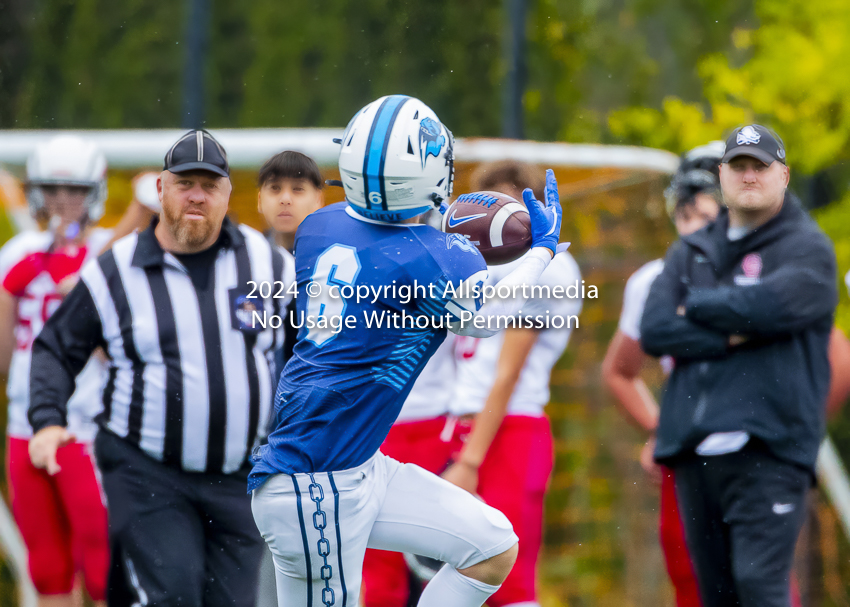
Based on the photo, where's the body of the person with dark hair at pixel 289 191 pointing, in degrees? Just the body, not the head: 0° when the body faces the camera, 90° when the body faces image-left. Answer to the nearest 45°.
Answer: approximately 0°

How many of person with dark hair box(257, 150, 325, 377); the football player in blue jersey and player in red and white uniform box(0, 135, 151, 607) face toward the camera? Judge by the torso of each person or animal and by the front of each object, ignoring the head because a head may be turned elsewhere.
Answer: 2

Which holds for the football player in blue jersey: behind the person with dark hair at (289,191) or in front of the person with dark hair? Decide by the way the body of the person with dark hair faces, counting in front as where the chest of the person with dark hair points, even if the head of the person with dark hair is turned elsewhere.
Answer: in front

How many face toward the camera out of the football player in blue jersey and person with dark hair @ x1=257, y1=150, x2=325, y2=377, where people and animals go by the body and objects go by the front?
1

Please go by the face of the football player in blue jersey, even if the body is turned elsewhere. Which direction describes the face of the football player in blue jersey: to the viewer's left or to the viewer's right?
to the viewer's right

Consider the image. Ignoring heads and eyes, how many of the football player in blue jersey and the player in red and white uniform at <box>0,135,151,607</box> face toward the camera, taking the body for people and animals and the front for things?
1

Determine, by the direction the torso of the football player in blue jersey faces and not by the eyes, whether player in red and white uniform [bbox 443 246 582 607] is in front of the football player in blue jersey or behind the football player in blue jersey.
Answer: in front
